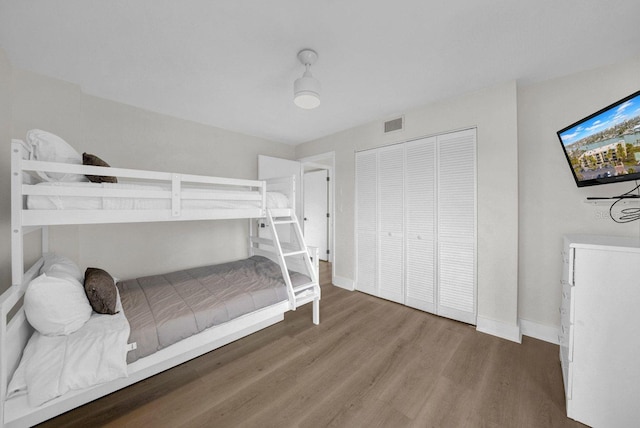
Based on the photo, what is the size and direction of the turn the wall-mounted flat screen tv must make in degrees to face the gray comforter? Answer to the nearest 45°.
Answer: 0° — it already faces it

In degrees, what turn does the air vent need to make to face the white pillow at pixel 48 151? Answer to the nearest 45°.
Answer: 0° — it already faces it

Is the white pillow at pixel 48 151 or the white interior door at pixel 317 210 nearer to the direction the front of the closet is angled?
the white pillow

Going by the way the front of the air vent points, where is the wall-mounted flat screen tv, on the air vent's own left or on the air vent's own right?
on the air vent's own left

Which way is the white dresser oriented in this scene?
to the viewer's left

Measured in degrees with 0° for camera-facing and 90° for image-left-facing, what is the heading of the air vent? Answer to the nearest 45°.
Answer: approximately 45°

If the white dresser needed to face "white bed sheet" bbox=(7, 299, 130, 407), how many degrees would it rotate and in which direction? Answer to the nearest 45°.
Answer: approximately 45° to its left

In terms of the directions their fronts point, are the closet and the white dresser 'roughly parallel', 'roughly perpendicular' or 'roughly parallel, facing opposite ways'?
roughly perpendicular
